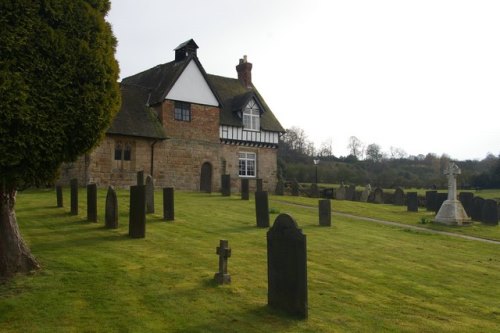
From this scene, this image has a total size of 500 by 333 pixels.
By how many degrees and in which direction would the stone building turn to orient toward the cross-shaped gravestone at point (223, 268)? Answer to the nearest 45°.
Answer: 0° — it already faces it

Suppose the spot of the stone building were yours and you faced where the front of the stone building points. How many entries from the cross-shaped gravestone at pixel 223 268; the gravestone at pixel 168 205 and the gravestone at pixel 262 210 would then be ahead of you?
3

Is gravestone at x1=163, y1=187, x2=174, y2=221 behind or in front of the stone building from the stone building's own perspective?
in front

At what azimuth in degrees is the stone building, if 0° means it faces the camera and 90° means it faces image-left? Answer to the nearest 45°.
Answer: approximately 0°

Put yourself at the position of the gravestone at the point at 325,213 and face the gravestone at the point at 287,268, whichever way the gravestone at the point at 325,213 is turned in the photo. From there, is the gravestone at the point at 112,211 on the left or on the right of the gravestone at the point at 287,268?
right

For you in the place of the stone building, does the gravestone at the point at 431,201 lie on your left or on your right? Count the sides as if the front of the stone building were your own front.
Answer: on your left

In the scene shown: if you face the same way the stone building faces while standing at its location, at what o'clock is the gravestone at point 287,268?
The gravestone is roughly at 12 o'clock from the stone building.

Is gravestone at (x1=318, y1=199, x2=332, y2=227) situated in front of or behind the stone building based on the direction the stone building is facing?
in front

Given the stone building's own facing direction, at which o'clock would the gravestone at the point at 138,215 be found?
The gravestone is roughly at 12 o'clock from the stone building.

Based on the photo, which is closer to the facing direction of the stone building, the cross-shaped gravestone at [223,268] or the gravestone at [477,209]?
the cross-shaped gravestone
